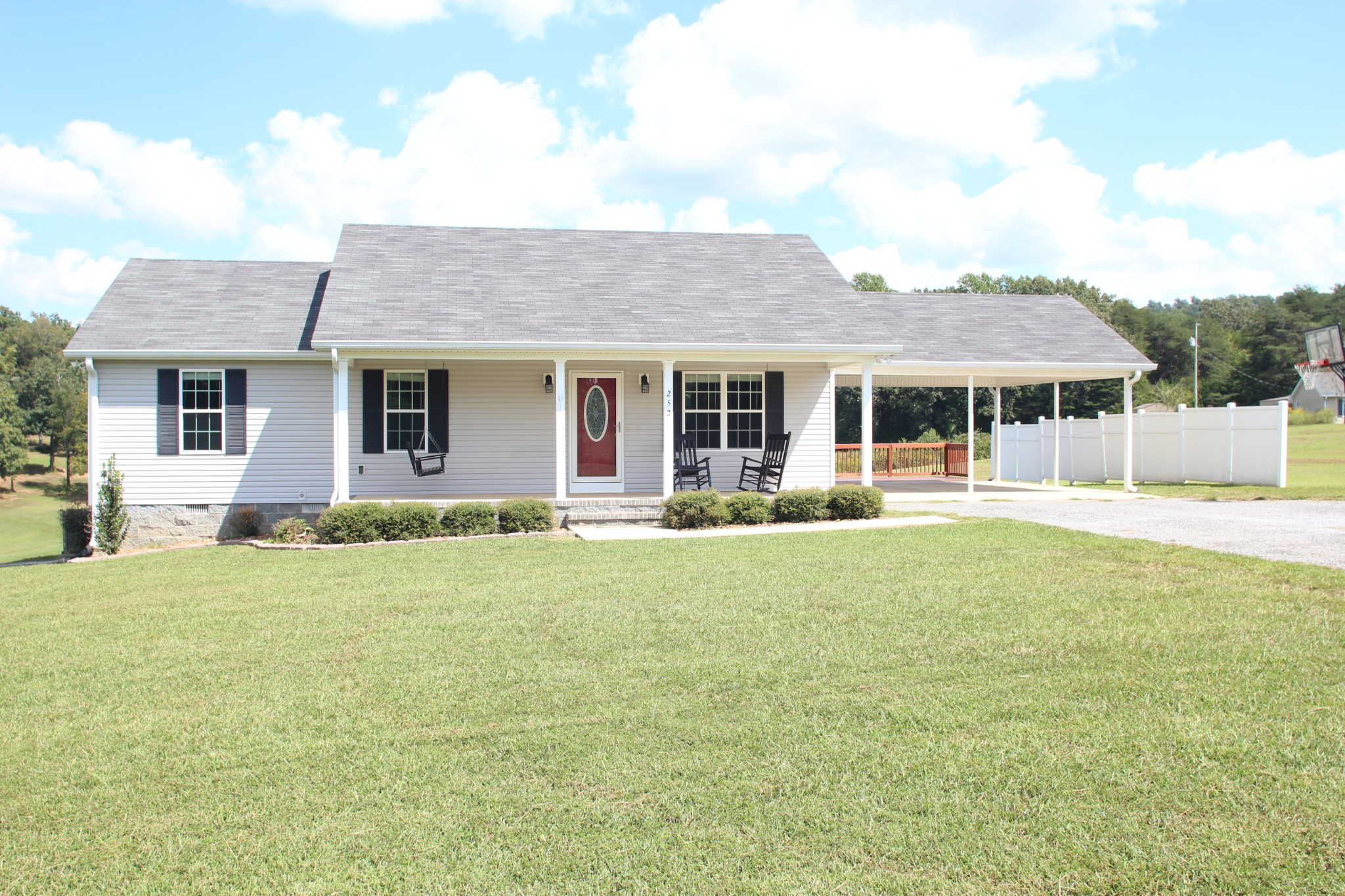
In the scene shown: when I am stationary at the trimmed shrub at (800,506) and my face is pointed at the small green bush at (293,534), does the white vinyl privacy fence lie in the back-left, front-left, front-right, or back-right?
back-right

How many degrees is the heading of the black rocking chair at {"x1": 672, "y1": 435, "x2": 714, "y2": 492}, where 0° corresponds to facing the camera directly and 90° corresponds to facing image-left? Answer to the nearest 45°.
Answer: approximately 315°

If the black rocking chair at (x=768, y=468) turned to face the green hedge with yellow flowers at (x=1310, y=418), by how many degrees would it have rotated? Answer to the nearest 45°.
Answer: approximately 180°
